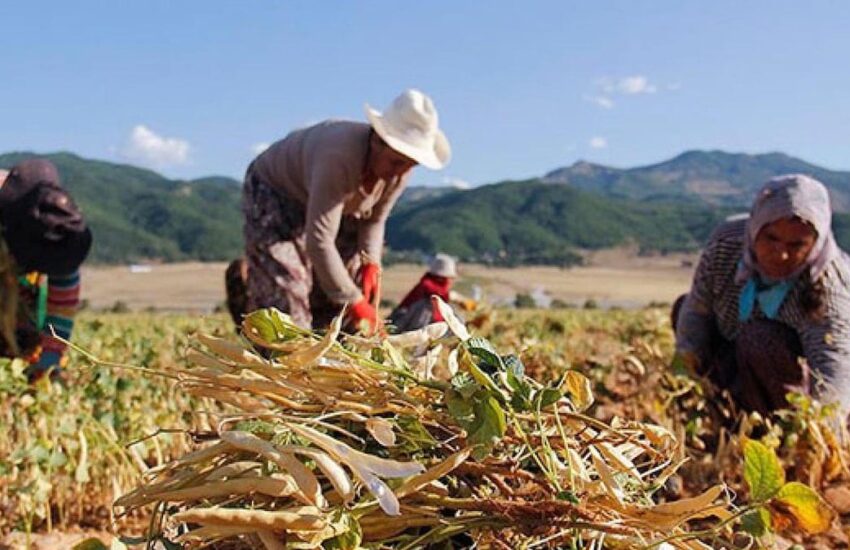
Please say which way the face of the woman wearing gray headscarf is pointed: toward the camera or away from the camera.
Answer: toward the camera

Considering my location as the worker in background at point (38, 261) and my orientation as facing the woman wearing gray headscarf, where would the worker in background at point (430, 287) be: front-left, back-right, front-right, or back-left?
front-left

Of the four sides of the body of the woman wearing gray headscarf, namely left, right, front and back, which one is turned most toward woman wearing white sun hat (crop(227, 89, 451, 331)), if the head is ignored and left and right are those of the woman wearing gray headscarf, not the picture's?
right

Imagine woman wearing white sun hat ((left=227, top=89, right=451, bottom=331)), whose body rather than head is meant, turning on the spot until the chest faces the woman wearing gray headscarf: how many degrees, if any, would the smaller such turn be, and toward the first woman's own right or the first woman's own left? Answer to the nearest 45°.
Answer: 0° — they already face them

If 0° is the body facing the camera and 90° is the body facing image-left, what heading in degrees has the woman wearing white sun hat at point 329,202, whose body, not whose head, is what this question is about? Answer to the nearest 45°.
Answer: approximately 315°

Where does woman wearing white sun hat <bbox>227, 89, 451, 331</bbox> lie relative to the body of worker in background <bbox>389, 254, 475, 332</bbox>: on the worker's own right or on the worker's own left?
on the worker's own right

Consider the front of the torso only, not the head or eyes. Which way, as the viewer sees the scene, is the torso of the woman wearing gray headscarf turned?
toward the camera

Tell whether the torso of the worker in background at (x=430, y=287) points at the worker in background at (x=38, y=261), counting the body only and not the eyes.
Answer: no

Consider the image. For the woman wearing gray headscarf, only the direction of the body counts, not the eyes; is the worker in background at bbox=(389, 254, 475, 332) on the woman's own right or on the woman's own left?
on the woman's own right

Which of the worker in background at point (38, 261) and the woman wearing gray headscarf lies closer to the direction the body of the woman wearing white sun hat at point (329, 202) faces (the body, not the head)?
the woman wearing gray headscarf

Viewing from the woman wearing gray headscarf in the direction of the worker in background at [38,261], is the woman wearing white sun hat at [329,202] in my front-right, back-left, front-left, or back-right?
front-right

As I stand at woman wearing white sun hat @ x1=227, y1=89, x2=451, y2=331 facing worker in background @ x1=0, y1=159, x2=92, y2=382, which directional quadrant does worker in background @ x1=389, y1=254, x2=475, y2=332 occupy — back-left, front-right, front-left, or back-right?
back-right
